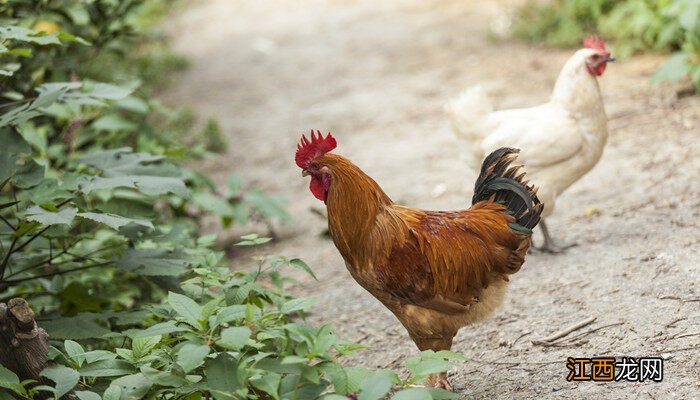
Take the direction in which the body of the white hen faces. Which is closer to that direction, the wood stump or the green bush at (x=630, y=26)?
the green bush

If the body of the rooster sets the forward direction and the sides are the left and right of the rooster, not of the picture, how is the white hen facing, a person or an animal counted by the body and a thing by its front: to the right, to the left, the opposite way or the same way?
the opposite way

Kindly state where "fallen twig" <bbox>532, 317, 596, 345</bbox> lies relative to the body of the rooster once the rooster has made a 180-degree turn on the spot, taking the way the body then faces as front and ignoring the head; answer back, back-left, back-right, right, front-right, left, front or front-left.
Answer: front-left

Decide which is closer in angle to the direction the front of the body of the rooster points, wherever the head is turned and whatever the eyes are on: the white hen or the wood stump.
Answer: the wood stump

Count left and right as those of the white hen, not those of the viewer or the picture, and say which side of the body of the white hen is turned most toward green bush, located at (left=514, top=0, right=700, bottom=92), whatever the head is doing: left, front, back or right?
left

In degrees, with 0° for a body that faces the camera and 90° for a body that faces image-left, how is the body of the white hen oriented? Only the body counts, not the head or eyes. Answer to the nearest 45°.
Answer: approximately 270°

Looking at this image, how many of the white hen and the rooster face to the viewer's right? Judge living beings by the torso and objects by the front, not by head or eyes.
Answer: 1

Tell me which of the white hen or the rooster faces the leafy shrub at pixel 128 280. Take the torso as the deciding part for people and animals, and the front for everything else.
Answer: the rooster

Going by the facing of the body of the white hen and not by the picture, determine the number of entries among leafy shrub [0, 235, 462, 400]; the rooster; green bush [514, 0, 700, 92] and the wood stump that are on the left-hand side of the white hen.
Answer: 1

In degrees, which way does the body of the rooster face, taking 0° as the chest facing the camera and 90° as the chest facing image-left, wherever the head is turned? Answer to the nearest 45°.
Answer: approximately 90°

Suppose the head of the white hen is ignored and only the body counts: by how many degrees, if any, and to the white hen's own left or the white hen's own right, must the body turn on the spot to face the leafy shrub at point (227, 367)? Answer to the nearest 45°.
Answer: approximately 135° to the white hen's own right

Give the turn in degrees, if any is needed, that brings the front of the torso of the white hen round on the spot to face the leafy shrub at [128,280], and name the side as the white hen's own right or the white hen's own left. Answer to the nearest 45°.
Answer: approximately 135° to the white hen's own right

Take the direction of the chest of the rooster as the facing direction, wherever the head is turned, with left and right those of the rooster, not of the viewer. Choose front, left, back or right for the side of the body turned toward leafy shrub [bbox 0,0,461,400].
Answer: front
